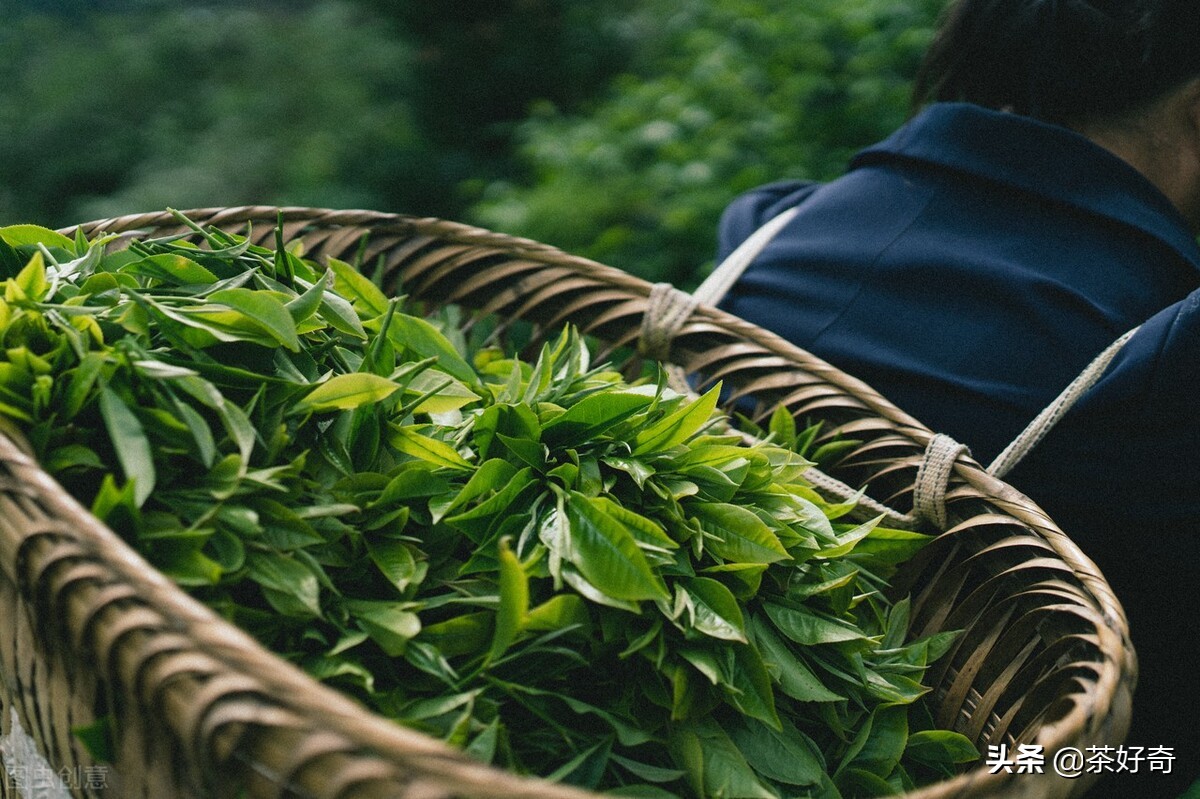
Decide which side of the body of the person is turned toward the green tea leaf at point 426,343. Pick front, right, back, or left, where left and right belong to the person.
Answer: back

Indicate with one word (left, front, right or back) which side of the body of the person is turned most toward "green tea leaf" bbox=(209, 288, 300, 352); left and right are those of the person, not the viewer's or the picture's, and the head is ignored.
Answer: back

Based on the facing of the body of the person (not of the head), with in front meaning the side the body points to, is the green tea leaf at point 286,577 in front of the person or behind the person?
behind

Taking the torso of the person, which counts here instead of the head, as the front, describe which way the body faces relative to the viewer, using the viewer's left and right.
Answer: facing away from the viewer and to the right of the viewer

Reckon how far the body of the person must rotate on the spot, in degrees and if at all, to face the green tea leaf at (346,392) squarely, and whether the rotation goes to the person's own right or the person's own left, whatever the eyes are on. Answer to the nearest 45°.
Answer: approximately 180°

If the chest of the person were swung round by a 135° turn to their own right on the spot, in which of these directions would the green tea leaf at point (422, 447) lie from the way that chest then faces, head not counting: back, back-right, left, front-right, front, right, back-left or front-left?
front-right

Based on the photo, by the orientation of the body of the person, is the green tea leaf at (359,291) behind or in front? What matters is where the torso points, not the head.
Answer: behind

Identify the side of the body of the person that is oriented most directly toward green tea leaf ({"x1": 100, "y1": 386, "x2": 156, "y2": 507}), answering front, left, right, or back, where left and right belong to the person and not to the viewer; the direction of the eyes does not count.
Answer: back

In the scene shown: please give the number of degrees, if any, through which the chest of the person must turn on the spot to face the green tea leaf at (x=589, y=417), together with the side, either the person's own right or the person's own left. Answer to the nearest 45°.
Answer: approximately 180°
